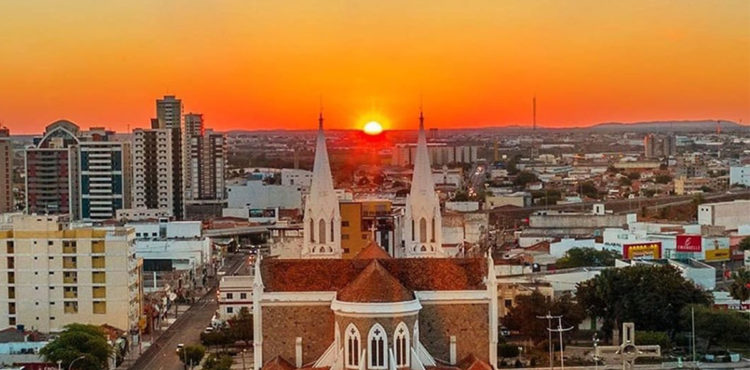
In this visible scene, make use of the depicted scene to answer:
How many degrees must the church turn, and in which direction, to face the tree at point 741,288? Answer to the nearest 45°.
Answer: approximately 45° to its right

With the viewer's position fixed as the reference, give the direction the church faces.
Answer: facing away from the viewer

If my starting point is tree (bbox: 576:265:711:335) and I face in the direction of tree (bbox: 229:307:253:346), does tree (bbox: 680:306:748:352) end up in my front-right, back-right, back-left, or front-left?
back-left

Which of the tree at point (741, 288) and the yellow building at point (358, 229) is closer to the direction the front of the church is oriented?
the yellow building

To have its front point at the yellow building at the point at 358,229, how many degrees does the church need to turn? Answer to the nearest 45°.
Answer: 0° — it already faces it
